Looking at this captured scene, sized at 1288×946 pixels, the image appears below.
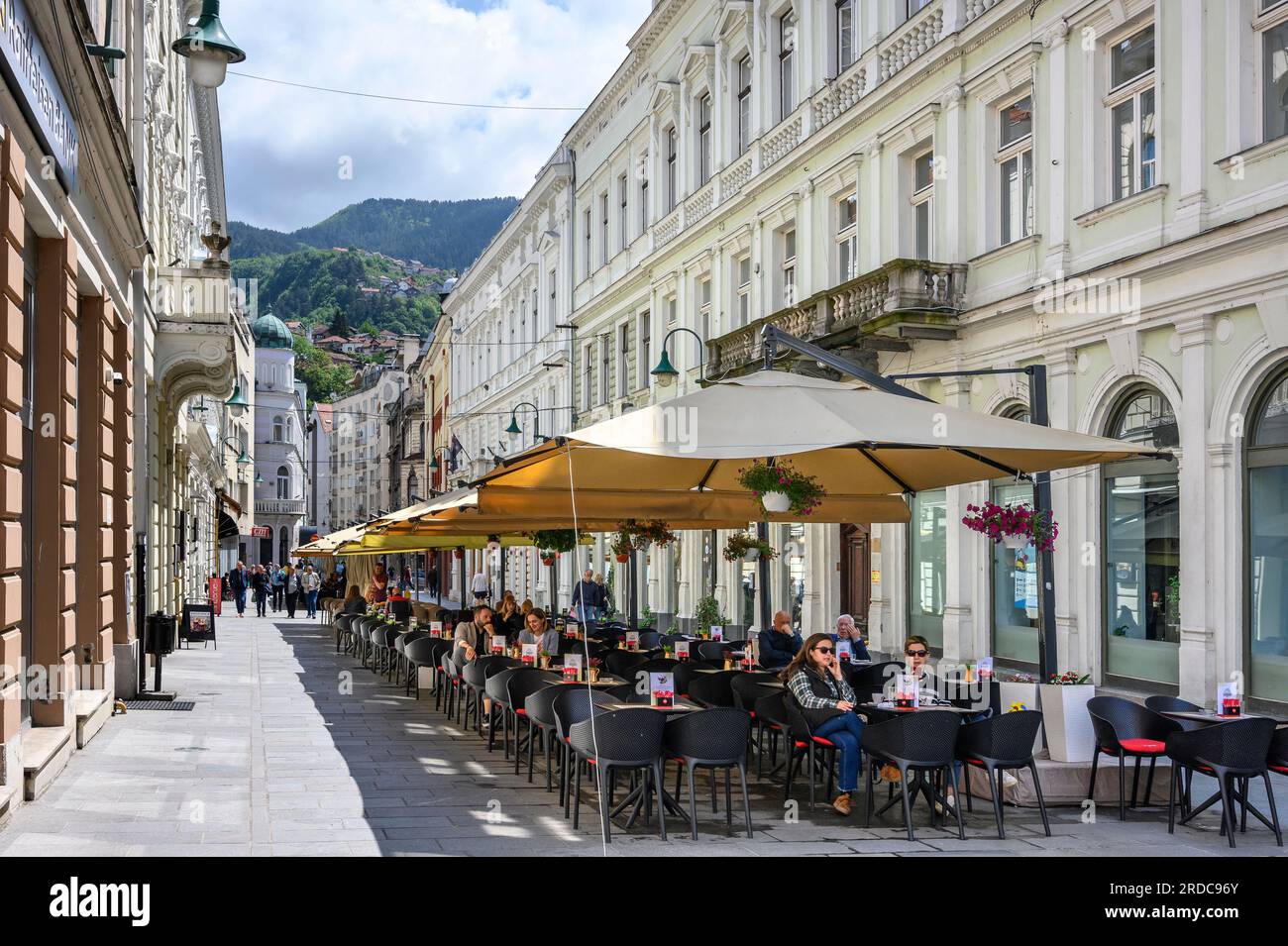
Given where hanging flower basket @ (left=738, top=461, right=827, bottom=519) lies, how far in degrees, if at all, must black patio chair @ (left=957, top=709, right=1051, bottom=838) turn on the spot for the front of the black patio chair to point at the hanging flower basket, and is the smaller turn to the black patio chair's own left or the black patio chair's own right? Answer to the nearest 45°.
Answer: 0° — it already faces it

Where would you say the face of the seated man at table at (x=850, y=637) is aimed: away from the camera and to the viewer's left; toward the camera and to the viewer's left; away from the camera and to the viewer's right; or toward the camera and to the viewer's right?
toward the camera and to the viewer's left

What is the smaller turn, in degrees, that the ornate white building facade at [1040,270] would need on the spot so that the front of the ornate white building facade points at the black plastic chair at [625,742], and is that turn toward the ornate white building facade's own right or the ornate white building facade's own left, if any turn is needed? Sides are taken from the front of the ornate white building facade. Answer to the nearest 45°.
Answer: approximately 45° to the ornate white building facade's own left

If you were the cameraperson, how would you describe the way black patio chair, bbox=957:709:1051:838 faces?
facing away from the viewer and to the left of the viewer

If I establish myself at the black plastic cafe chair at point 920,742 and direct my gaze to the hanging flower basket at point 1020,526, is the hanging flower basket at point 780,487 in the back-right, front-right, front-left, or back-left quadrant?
front-left

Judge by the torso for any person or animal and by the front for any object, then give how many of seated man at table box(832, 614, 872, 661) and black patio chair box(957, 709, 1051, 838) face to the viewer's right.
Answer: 0

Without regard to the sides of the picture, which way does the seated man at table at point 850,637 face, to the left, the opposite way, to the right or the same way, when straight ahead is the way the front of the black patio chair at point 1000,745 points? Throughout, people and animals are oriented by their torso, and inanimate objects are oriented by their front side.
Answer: the opposite way

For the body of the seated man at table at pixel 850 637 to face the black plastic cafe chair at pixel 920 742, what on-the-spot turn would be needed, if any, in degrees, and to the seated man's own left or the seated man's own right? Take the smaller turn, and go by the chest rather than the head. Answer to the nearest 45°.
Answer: approximately 45° to the seated man's own left

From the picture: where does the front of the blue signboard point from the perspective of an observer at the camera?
facing to the right of the viewer

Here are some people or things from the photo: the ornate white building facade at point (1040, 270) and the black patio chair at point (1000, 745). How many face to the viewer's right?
0

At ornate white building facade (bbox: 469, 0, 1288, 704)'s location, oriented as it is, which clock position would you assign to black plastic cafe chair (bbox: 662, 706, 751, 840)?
The black plastic cafe chair is roughly at 11 o'clock from the ornate white building facade.

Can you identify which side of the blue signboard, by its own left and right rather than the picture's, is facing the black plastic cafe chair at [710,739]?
front

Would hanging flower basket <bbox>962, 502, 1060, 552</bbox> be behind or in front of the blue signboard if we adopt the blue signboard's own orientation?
in front

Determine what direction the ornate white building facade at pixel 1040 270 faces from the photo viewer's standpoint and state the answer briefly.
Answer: facing the viewer and to the left of the viewer
